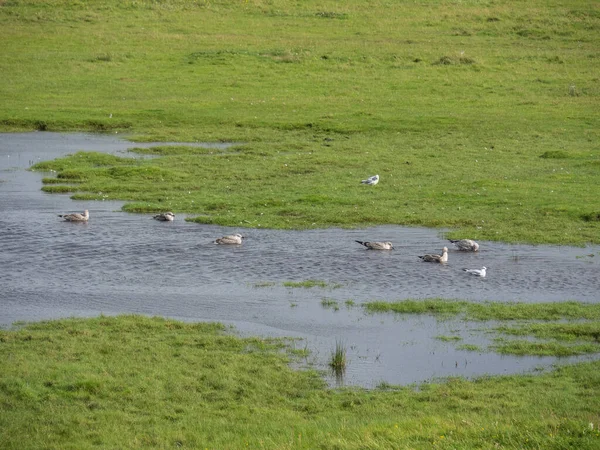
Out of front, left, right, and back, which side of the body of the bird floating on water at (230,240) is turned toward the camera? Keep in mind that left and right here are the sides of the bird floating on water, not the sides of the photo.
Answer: right

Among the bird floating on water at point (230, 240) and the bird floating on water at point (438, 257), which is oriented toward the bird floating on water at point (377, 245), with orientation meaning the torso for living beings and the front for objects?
the bird floating on water at point (230, 240)

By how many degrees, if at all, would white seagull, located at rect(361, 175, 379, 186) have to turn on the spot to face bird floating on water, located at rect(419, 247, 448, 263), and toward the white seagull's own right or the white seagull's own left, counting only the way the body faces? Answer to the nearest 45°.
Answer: approximately 90° to the white seagull's own right

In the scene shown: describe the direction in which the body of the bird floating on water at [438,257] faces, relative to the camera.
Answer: to the viewer's right

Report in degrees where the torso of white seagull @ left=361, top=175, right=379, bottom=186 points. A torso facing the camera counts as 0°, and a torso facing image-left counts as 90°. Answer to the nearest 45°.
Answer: approximately 270°

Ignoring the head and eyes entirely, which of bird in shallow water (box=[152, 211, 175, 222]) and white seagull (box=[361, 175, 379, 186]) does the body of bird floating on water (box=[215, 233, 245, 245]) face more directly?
the white seagull
